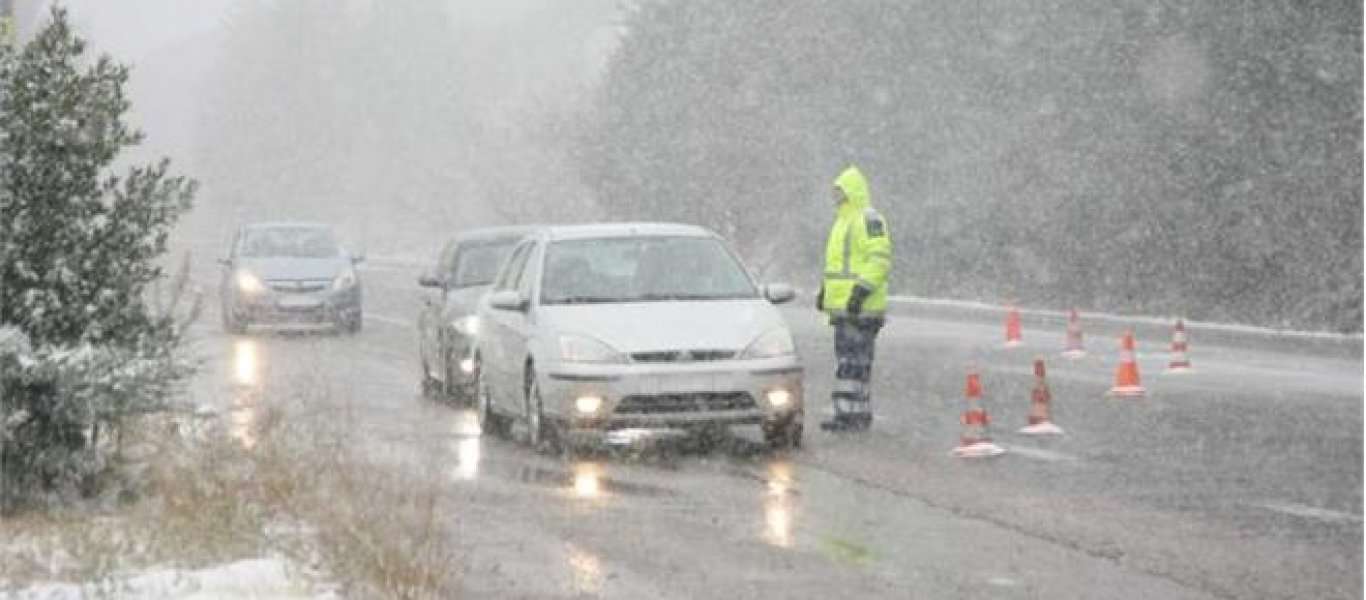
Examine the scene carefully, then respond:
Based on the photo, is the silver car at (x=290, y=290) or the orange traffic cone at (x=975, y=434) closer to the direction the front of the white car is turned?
the orange traffic cone

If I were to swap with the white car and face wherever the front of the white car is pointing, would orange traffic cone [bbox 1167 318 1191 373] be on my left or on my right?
on my left

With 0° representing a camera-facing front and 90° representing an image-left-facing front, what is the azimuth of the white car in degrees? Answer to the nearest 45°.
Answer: approximately 315°

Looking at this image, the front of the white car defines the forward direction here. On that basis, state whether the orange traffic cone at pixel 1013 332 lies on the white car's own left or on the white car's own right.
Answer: on the white car's own left

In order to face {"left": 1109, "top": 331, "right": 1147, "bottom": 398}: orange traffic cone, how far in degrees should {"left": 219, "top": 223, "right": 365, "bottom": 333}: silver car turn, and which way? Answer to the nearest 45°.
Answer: approximately 45° to its left

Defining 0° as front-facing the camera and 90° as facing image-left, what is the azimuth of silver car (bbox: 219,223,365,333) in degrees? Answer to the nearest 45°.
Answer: approximately 0°

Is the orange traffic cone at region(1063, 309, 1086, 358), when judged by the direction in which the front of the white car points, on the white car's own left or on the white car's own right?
on the white car's own left

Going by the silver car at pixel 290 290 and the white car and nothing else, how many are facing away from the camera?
0

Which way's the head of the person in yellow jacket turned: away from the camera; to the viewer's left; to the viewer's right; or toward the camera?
to the viewer's left

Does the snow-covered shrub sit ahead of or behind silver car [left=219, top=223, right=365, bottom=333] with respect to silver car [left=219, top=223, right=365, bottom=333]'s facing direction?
ahead

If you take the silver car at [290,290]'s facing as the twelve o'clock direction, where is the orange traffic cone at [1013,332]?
The orange traffic cone is roughly at 10 o'clock from the silver car.
